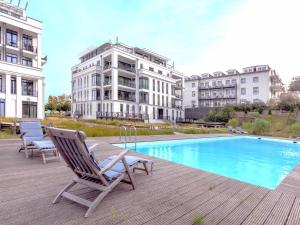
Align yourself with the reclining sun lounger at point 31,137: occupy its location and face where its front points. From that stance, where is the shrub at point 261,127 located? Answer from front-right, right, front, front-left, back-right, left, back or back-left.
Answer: front-left

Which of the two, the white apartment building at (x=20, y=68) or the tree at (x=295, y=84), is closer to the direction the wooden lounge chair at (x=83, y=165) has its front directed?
the tree

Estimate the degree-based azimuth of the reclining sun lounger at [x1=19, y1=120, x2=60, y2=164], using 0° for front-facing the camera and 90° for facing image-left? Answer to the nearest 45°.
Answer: approximately 315°

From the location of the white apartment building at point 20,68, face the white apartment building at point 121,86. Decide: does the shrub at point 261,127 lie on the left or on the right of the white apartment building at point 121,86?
right

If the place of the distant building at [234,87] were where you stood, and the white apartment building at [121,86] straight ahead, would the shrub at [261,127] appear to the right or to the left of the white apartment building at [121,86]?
left

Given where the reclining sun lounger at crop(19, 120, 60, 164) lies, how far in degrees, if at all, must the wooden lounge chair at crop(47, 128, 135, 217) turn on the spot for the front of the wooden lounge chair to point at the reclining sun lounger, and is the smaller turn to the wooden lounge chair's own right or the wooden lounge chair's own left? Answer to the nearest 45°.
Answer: approximately 90° to the wooden lounge chair's own left

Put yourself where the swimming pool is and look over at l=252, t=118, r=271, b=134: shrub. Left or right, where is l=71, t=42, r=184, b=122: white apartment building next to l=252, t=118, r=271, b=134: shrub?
left

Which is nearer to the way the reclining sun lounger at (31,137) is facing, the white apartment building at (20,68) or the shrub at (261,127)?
the shrub

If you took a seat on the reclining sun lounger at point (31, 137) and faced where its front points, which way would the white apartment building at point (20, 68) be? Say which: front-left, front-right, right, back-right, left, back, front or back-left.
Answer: back-left

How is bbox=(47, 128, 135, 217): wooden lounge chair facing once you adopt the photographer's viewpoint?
facing away from the viewer and to the right of the viewer
